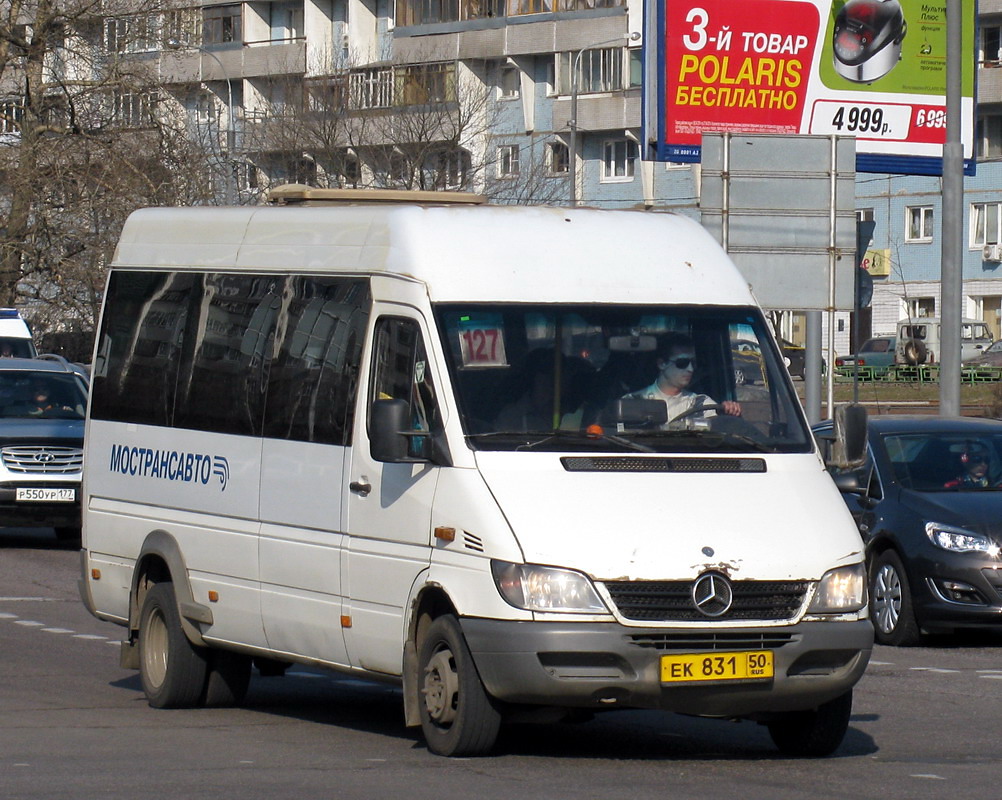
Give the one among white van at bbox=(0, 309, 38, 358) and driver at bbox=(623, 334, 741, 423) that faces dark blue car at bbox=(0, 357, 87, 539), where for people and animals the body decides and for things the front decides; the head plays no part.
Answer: the white van

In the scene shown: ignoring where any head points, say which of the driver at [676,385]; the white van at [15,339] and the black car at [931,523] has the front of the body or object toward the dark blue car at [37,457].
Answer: the white van

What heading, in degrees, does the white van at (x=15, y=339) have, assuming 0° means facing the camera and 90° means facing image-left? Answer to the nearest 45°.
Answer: approximately 0°

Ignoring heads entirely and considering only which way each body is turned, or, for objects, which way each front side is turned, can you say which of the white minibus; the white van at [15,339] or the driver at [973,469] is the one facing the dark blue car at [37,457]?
the white van

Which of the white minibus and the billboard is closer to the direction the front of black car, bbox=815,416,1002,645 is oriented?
the white minibus

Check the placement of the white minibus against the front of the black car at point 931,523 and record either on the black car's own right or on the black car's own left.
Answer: on the black car's own right

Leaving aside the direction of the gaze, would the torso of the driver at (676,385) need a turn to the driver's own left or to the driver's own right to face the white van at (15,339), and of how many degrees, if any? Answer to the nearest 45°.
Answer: approximately 180°

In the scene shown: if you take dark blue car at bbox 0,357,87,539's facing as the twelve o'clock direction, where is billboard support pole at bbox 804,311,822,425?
The billboard support pole is roughly at 9 o'clock from the dark blue car.

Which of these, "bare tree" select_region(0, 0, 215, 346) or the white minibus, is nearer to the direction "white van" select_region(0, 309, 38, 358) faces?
the white minibus

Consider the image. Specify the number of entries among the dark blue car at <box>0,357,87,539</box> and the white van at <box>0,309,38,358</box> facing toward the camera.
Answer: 2
